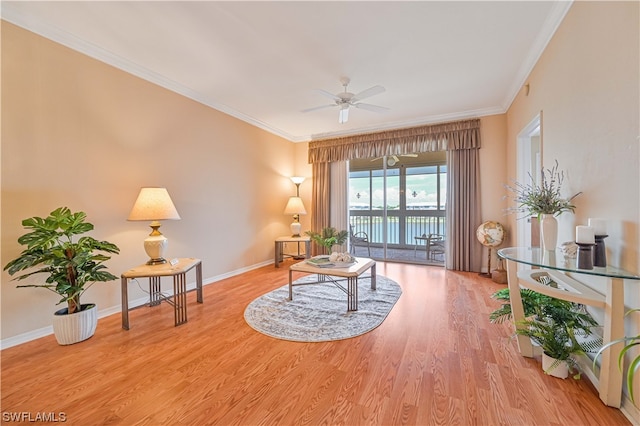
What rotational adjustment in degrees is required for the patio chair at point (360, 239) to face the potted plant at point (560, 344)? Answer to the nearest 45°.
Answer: approximately 90° to its right

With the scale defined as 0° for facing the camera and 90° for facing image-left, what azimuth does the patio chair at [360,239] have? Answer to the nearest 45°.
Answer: approximately 270°

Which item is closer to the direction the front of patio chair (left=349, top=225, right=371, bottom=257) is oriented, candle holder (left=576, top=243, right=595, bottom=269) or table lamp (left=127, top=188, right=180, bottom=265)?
the candle holder

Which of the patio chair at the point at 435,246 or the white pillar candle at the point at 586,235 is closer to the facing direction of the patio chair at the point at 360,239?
the patio chair

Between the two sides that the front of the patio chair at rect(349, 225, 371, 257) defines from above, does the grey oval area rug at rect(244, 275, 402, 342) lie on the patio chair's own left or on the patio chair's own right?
on the patio chair's own right

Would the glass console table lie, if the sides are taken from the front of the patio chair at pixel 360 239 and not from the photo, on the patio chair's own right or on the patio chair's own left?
on the patio chair's own right

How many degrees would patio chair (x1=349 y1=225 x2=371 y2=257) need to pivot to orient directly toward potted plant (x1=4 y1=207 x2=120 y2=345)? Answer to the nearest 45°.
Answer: approximately 135° to its right

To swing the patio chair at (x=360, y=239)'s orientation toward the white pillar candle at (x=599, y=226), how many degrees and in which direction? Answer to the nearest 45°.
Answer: approximately 90° to its right

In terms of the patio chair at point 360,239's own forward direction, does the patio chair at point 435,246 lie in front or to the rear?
in front

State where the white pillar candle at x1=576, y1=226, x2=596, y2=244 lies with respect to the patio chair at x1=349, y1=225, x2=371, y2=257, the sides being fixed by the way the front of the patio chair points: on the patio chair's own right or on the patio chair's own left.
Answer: on the patio chair's own right

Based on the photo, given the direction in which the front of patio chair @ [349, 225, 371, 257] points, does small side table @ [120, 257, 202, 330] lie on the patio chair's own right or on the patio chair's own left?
on the patio chair's own right

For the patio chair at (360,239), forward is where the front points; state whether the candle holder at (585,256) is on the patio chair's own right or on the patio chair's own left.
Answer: on the patio chair's own right

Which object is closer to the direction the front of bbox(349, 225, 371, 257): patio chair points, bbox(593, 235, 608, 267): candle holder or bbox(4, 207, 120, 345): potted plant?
the candle holder
